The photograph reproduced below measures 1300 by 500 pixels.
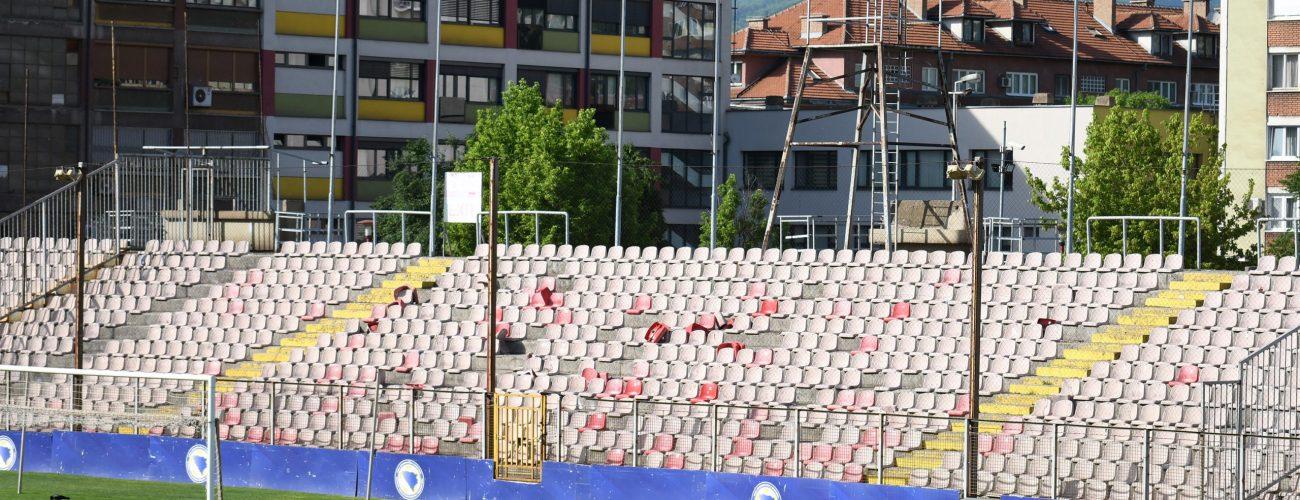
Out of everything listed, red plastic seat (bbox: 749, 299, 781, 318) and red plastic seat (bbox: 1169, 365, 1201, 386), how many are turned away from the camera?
0

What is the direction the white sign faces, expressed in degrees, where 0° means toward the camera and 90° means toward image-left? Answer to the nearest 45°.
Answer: approximately 0°

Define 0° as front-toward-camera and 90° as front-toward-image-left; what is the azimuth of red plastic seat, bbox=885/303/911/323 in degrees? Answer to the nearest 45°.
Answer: approximately 45°
